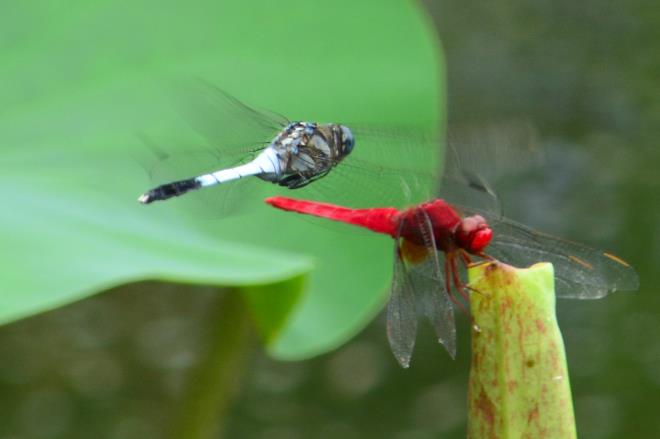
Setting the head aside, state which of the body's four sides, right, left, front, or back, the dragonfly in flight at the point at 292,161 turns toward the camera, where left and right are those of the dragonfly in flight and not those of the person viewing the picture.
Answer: right
